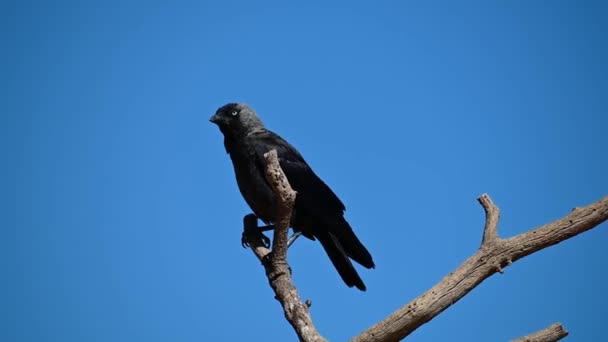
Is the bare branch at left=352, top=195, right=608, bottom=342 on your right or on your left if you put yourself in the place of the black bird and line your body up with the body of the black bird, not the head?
on your left

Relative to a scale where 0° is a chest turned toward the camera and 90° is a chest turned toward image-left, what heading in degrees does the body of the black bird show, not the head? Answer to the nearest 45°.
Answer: approximately 90°
